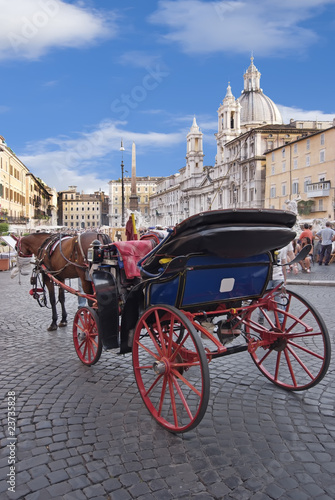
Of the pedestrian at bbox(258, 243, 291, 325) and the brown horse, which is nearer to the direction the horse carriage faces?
the brown horse

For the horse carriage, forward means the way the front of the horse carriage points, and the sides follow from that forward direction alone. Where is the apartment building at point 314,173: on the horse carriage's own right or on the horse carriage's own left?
on the horse carriage's own right

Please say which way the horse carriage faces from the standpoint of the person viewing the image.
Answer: facing away from the viewer and to the left of the viewer

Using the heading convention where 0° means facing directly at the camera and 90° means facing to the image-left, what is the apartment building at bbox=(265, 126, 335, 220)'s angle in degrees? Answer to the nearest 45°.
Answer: approximately 45°
